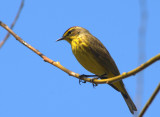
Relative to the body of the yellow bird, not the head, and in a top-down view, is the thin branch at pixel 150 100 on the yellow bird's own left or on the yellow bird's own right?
on the yellow bird's own left

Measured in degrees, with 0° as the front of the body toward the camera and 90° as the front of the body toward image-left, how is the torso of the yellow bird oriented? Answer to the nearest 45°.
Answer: approximately 90°
